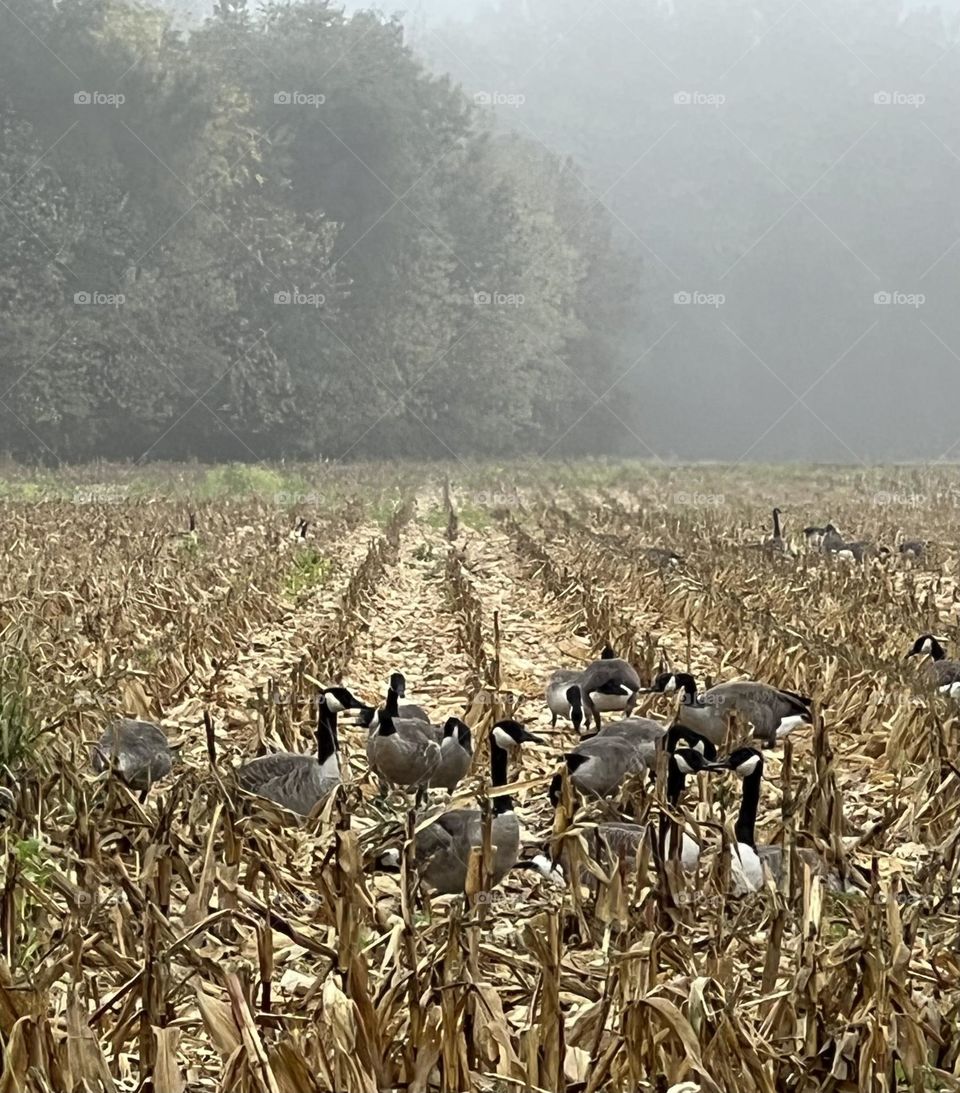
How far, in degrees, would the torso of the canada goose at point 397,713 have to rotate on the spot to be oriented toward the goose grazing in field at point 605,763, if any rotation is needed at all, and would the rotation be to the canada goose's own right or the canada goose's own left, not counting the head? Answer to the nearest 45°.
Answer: approximately 135° to the canada goose's own left

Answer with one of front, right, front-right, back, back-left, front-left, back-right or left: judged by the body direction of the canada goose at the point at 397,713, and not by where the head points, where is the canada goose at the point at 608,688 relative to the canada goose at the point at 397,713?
back-right

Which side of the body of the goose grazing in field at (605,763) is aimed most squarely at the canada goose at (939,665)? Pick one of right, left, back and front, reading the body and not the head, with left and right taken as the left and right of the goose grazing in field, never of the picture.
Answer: back

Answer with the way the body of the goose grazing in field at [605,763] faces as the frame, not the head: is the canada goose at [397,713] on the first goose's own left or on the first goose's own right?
on the first goose's own right

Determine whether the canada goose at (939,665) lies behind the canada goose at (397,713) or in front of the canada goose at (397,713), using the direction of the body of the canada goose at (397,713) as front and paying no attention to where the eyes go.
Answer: behind

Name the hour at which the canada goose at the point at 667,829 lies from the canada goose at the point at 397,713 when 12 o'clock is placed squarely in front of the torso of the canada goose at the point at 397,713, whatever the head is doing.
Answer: the canada goose at the point at 667,829 is roughly at 10 o'clock from the canada goose at the point at 397,713.

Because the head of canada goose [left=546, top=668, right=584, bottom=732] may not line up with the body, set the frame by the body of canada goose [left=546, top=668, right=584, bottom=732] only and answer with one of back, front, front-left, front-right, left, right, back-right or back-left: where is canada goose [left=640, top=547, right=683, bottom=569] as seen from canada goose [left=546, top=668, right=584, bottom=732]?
back

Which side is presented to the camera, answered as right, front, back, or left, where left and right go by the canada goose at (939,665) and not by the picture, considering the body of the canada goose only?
left

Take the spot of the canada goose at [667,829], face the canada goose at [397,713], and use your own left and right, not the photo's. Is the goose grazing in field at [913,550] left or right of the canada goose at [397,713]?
right
